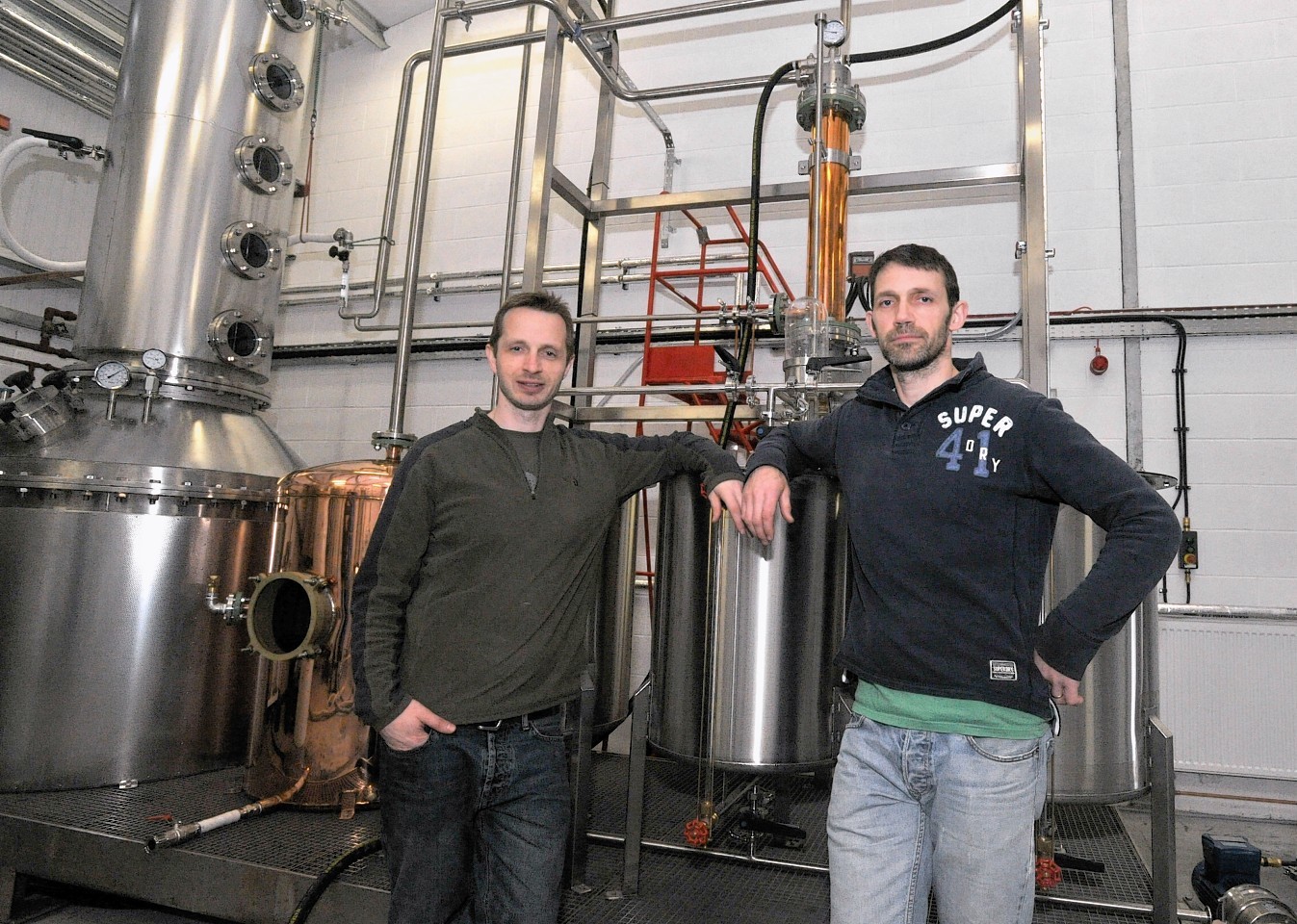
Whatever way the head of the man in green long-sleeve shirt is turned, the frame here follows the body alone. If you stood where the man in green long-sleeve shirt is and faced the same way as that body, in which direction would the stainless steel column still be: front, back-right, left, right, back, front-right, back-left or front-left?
back-right

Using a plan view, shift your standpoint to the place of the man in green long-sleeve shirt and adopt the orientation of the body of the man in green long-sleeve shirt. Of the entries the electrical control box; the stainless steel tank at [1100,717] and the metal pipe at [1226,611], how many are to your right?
0

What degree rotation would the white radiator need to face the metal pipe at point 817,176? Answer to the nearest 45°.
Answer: approximately 45° to its right

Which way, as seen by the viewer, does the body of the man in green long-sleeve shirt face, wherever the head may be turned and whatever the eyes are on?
toward the camera

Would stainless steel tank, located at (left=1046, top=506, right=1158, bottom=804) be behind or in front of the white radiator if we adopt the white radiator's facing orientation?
in front

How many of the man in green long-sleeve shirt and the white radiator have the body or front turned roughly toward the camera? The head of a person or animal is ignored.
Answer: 2

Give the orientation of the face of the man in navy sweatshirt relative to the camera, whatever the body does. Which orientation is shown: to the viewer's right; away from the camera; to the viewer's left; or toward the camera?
toward the camera

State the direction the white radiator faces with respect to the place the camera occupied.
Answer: facing the viewer

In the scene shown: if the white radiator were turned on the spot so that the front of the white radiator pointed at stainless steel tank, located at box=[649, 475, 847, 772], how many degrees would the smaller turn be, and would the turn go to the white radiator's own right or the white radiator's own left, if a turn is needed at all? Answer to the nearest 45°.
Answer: approximately 45° to the white radiator's own right

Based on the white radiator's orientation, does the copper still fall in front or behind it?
in front

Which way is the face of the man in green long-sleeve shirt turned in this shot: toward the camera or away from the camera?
toward the camera

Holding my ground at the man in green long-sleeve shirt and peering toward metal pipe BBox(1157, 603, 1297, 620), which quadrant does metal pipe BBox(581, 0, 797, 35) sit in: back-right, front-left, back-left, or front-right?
front-left

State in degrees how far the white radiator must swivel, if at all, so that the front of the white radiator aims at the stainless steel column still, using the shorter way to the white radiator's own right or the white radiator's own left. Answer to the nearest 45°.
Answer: approximately 45° to the white radiator's own right

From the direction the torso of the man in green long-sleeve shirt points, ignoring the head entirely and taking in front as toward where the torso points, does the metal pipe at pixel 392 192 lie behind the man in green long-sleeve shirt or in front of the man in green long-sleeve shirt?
behind
